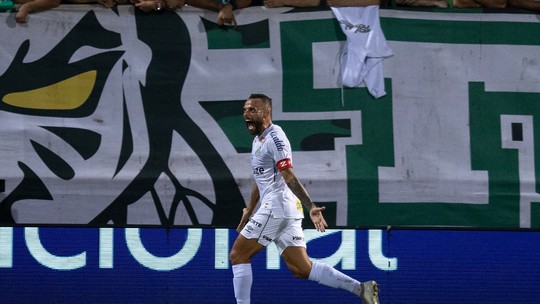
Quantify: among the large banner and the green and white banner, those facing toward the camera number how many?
2

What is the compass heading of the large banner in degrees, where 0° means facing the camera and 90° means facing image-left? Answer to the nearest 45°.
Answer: approximately 0°

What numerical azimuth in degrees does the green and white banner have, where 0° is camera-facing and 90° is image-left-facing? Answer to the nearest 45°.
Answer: approximately 0°

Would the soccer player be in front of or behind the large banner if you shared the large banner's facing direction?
in front

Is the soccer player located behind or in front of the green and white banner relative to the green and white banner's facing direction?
in front
